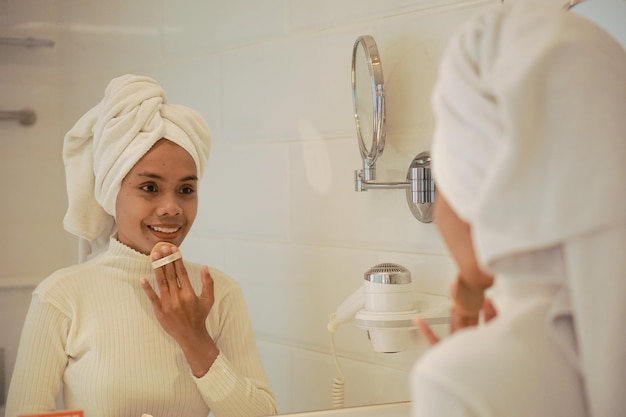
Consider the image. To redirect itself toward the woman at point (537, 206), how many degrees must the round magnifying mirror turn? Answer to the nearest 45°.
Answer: approximately 90° to its left

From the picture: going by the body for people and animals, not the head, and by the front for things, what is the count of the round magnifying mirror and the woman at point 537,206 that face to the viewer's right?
0

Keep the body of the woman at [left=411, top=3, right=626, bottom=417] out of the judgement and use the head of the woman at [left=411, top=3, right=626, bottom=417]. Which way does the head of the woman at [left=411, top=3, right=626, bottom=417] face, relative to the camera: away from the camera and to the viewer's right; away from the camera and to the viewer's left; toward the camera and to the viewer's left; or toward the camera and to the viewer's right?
away from the camera and to the viewer's left

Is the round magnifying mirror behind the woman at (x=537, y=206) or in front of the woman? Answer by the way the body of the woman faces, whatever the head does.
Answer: in front

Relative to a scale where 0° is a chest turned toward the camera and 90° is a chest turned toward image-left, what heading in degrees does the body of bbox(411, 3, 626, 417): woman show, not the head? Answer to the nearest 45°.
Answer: approximately 135°

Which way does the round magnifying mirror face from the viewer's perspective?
to the viewer's left
